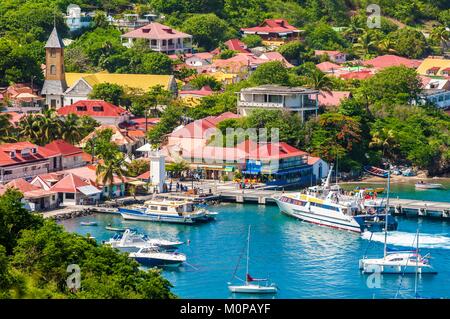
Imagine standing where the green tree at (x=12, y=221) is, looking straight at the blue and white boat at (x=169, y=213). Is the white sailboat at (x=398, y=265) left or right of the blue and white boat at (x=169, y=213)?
right

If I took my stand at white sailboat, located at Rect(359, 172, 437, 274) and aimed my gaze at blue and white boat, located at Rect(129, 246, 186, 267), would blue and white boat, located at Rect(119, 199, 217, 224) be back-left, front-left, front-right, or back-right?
front-right

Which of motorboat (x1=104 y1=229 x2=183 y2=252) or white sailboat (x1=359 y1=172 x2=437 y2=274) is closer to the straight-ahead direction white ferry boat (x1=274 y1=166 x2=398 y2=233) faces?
the motorboat

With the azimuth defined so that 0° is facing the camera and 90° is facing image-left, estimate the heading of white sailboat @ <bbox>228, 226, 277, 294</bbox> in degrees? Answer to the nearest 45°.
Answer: approximately 90°

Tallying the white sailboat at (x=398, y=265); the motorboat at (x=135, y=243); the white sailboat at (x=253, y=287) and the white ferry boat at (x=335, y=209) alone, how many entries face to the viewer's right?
1

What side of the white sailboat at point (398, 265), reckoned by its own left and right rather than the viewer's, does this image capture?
left

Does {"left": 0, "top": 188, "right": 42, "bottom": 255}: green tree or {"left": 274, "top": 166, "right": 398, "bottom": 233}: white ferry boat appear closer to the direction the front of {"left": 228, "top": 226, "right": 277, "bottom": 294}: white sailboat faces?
the green tree
